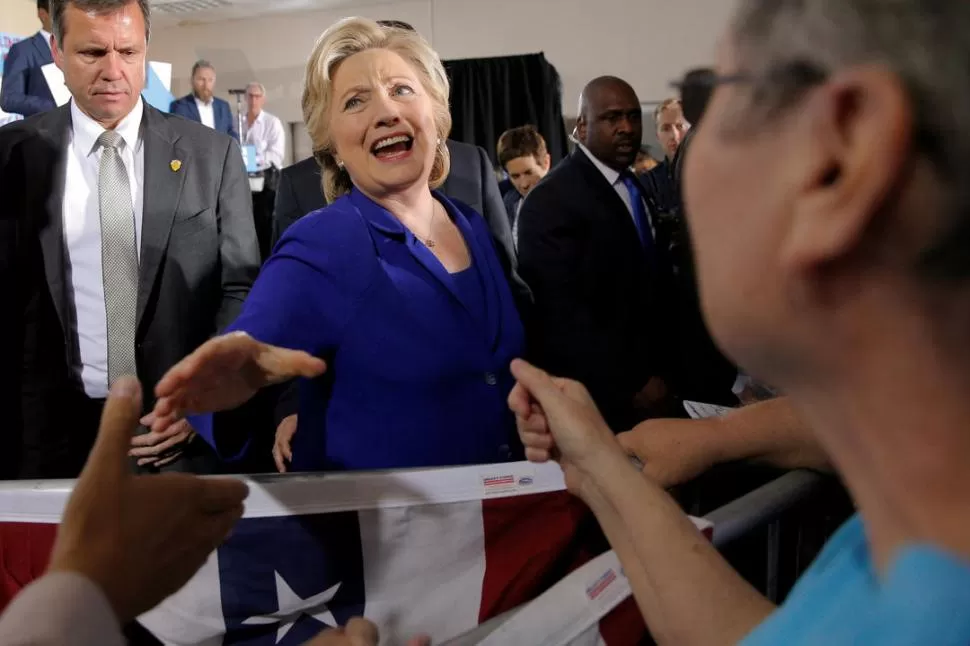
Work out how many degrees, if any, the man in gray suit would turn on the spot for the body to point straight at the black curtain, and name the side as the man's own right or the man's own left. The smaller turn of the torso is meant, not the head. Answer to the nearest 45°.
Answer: approximately 135° to the man's own left

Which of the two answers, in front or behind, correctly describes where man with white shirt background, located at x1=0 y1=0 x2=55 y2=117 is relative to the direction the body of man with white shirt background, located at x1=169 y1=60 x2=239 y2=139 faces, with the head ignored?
in front

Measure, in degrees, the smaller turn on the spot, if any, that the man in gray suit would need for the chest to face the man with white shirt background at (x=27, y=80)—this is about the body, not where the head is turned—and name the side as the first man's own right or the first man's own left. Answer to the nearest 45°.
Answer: approximately 180°

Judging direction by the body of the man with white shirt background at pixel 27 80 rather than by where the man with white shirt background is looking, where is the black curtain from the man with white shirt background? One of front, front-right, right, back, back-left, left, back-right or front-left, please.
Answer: left

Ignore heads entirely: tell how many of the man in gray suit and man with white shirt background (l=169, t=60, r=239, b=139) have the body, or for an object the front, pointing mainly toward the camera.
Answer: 2

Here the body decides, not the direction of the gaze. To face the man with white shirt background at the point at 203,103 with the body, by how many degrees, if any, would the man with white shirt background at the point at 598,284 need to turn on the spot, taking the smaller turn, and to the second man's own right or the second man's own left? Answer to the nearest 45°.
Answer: approximately 180°

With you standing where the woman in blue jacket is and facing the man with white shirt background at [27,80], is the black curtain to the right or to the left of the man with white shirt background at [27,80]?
right

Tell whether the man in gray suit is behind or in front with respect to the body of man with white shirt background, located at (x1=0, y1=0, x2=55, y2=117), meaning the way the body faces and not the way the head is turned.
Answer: in front

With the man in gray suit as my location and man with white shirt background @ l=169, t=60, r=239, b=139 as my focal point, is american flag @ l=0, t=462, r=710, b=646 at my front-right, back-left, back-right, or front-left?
back-right
